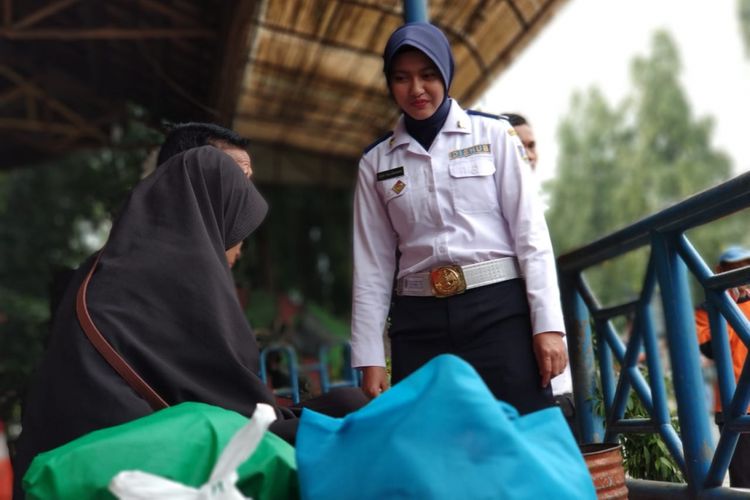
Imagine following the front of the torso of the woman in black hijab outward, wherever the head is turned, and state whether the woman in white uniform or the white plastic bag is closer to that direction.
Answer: the woman in white uniform

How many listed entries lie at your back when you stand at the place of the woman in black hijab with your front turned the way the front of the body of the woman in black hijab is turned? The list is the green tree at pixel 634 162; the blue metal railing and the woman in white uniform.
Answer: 0

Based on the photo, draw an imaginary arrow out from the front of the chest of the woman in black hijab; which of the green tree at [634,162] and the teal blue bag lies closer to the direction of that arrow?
the green tree

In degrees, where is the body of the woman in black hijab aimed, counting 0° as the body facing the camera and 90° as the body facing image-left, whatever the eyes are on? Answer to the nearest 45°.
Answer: approximately 225°

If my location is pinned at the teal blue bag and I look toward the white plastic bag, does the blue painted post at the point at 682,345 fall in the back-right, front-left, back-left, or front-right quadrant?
back-right

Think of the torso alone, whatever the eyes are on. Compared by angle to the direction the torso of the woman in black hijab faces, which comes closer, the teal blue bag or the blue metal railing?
the blue metal railing

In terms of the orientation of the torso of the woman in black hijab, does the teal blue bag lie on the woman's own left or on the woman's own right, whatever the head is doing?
on the woman's own right

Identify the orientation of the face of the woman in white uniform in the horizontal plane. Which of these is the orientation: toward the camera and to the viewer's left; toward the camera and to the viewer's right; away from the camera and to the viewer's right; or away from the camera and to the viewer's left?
toward the camera and to the viewer's left

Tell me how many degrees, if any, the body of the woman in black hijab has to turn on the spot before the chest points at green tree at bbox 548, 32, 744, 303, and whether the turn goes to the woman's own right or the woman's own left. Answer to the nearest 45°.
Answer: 0° — they already face it
